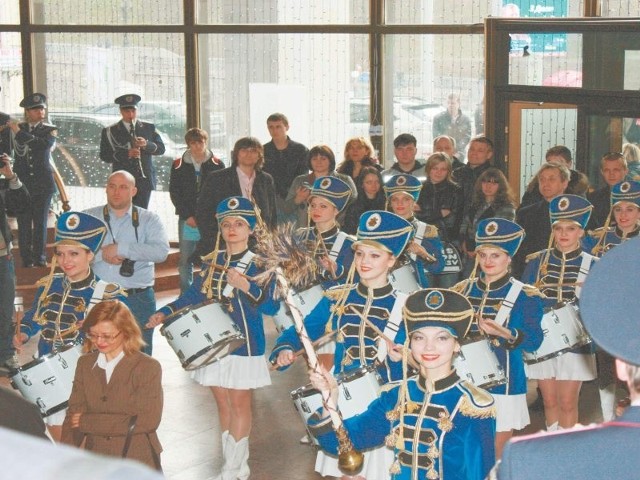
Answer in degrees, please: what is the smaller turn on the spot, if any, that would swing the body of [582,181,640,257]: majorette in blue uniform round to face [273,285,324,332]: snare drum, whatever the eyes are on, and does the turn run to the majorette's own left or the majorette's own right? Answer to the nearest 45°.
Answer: approximately 45° to the majorette's own right

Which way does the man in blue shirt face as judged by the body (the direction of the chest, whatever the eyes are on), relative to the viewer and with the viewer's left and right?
facing the viewer and to the left of the viewer

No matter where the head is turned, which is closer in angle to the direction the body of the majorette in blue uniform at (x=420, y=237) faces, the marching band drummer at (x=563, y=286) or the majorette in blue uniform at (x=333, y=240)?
the majorette in blue uniform

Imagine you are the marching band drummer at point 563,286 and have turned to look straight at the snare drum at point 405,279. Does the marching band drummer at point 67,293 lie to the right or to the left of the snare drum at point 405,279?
left

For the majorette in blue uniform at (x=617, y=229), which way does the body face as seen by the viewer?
toward the camera

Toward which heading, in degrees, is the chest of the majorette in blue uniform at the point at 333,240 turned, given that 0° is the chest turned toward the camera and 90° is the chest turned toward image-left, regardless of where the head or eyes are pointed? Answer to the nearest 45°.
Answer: approximately 45°

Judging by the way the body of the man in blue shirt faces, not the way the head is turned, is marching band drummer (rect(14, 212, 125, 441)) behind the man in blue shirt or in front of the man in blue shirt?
in front

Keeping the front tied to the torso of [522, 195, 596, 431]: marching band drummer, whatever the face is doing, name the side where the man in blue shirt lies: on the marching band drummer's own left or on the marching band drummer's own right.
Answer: on the marching band drummer's own right

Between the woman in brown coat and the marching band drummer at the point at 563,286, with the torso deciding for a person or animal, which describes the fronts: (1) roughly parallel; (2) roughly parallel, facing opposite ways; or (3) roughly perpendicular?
roughly parallel

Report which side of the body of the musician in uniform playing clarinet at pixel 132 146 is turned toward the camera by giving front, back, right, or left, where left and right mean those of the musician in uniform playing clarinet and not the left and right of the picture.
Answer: front

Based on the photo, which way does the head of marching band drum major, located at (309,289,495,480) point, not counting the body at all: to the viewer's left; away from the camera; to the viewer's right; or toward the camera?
toward the camera

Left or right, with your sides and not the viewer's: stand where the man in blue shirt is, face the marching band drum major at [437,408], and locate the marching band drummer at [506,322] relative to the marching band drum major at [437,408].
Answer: left

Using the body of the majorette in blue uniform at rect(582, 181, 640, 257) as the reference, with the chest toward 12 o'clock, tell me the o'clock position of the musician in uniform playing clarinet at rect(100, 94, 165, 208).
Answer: The musician in uniform playing clarinet is roughly at 4 o'clock from the majorette in blue uniform.

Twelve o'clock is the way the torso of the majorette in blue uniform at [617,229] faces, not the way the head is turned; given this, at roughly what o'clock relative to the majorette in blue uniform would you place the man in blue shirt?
The man in blue shirt is roughly at 2 o'clock from the majorette in blue uniform.

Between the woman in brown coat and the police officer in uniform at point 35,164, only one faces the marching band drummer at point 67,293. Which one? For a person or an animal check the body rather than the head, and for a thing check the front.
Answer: the police officer in uniform

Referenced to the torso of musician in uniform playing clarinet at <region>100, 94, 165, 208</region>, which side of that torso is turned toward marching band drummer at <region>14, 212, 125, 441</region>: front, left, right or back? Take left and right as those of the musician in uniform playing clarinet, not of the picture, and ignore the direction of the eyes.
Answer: front

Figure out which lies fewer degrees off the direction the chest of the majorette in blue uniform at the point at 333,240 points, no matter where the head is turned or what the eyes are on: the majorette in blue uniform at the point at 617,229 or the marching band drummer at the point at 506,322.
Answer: the marching band drummer

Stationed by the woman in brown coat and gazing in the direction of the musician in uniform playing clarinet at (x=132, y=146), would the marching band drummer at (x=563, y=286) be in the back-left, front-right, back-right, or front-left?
front-right
